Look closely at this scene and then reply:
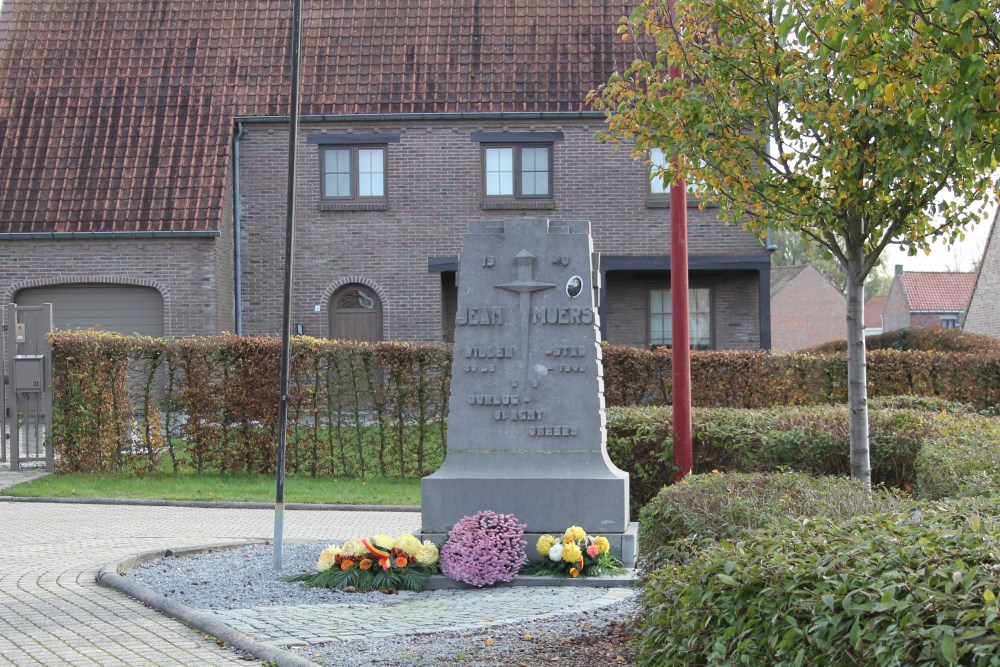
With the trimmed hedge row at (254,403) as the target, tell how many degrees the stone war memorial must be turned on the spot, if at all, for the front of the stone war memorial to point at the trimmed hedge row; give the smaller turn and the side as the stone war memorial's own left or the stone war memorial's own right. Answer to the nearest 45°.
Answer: approximately 135° to the stone war memorial's own right

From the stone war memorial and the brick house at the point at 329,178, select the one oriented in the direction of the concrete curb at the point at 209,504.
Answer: the brick house

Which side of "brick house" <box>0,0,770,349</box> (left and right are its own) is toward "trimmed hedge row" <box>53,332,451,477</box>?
front

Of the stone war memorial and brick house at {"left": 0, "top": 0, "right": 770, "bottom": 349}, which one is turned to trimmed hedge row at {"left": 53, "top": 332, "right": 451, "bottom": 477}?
the brick house

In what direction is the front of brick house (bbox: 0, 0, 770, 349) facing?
toward the camera

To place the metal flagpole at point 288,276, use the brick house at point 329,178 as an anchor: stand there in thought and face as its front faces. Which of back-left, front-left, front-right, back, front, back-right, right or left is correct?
front

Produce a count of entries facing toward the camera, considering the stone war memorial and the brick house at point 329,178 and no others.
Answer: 2

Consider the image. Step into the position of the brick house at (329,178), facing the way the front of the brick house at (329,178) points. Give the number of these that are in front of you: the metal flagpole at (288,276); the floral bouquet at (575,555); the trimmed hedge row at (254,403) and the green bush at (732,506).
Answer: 4

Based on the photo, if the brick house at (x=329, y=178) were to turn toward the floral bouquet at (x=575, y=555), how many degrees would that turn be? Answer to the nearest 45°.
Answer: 0° — it already faces it

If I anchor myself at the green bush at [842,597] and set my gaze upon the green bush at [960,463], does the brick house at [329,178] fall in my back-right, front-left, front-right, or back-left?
front-left

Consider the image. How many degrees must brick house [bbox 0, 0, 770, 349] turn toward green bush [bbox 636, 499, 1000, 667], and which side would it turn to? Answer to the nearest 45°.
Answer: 0° — it already faces it
